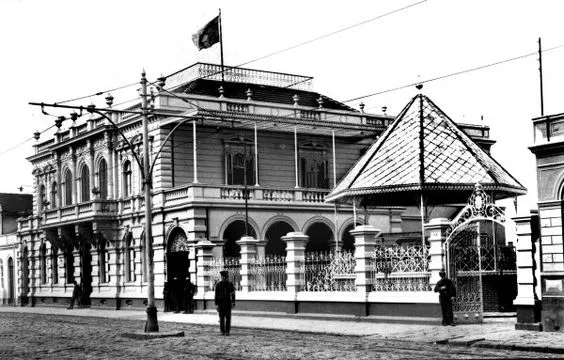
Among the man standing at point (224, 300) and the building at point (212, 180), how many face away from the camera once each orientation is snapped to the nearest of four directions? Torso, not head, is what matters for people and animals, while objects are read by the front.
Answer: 0

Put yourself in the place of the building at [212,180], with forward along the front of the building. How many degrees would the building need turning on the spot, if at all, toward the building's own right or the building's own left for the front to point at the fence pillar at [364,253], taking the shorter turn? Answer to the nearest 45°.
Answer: approximately 45° to the building's own left

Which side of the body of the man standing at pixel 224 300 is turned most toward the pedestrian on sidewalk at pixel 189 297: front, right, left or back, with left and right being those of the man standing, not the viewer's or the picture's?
back

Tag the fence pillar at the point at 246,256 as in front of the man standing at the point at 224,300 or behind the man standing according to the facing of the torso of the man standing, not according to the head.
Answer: behind

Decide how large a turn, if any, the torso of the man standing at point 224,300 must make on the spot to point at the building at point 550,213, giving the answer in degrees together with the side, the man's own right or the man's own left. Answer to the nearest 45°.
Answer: approximately 45° to the man's own left

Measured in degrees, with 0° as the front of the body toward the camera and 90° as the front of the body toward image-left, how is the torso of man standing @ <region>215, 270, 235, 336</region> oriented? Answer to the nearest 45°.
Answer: approximately 0°

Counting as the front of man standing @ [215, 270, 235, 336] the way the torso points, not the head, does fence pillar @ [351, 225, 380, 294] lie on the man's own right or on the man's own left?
on the man's own left
